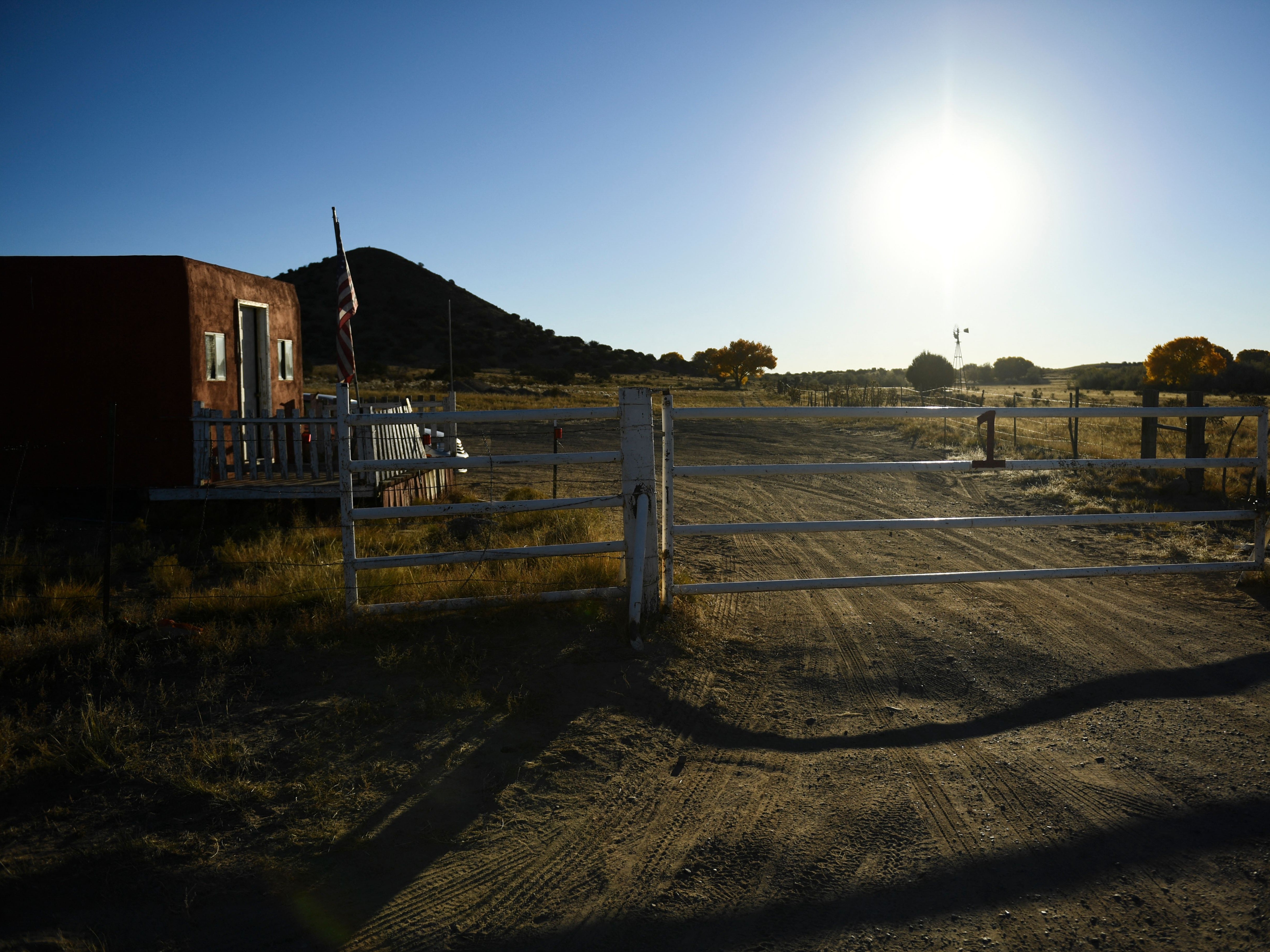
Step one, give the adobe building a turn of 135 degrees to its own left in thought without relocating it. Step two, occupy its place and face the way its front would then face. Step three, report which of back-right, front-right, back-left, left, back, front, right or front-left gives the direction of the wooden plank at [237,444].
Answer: back-right

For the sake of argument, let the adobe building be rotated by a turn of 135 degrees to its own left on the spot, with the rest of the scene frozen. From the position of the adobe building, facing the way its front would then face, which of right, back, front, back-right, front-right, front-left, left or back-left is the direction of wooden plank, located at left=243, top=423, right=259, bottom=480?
back-right

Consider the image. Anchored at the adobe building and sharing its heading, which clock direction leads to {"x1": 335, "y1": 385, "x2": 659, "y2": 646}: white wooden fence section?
The white wooden fence section is roughly at 1 o'clock from the adobe building.

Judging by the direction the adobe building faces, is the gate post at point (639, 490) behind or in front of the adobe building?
in front

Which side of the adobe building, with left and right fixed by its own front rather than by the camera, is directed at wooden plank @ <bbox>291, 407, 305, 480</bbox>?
front

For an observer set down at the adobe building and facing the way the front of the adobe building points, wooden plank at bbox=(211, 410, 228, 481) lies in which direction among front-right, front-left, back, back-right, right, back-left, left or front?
front

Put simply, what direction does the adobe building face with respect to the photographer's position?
facing the viewer and to the right of the viewer

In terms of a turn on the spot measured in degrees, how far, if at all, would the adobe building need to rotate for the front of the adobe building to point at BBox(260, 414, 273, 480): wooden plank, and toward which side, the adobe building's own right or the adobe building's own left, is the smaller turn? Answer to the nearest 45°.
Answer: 0° — it already faces it

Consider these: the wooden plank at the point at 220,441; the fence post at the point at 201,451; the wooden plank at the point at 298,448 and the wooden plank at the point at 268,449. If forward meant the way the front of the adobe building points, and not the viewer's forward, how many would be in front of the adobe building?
4

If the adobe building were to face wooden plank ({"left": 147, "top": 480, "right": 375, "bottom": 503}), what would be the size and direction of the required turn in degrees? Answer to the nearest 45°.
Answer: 0° — it already faces it

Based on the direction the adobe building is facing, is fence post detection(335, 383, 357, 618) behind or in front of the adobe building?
in front

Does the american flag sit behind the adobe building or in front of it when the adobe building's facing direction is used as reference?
in front
